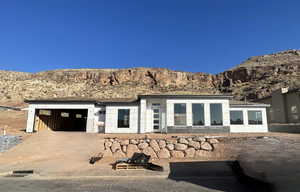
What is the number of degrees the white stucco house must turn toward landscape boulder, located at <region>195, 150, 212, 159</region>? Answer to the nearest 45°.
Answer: approximately 45° to its left

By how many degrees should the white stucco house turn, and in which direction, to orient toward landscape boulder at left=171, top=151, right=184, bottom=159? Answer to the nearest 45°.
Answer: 0° — it already faces it

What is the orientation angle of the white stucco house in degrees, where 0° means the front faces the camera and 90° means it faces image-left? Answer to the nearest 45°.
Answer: approximately 0°

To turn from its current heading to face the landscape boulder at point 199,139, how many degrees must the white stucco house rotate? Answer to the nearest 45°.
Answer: approximately 45° to its left

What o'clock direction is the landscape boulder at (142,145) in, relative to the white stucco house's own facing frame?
The landscape boulder is roughly at 1 o'clock from the white stucco house.
